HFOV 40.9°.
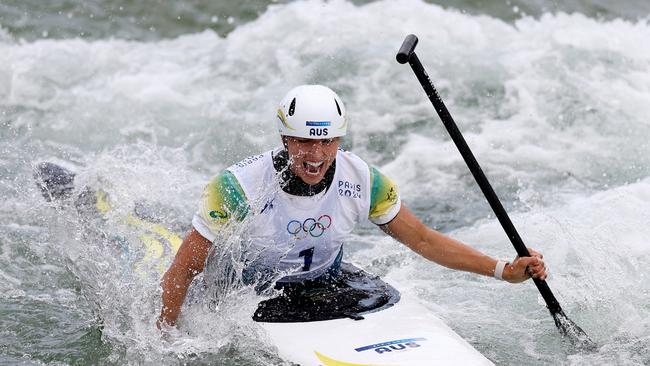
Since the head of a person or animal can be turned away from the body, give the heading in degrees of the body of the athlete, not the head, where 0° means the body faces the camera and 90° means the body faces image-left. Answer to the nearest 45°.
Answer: approximately 0°
